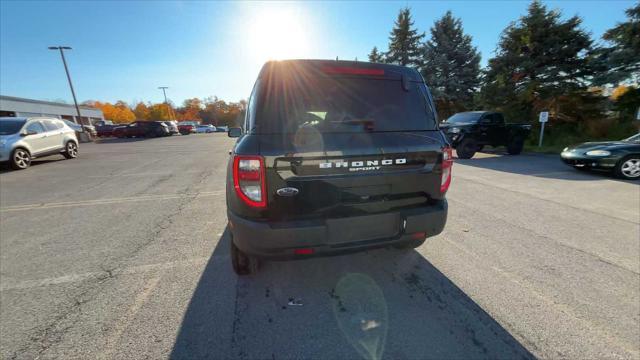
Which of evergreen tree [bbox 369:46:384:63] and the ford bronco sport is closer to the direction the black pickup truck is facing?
the ford bronco sport

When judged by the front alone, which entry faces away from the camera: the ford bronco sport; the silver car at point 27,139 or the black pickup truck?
the ford bronco sport

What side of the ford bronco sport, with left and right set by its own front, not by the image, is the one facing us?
back

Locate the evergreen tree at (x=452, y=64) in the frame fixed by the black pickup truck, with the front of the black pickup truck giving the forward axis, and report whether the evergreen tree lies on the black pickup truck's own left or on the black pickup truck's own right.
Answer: on the black pickup truck's own right

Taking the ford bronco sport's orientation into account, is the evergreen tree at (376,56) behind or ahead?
ahead

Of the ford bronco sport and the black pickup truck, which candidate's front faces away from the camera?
the ford bronco sport

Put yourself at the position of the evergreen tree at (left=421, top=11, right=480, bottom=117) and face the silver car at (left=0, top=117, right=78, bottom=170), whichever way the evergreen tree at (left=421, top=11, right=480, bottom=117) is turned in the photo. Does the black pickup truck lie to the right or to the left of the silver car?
left

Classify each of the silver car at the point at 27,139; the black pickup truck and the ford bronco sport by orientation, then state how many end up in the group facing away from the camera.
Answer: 1

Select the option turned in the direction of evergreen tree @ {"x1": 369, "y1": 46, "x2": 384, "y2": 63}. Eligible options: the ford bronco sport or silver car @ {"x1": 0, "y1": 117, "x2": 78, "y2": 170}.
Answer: the ford bronco sport

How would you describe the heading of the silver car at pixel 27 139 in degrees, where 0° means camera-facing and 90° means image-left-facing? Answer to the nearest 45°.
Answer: approximately 45°

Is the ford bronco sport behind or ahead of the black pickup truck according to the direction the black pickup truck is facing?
ahead

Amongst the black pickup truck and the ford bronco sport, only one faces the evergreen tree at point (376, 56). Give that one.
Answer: the ford bronco sport

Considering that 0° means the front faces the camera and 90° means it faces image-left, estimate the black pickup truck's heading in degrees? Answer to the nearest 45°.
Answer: approximately 45°

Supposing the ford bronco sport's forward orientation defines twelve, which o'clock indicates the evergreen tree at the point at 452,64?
The evergreen tree is roughly at 1 o'clock from the ford bronco sport.

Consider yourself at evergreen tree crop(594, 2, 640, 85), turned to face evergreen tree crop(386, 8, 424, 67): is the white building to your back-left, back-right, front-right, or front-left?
front-left
